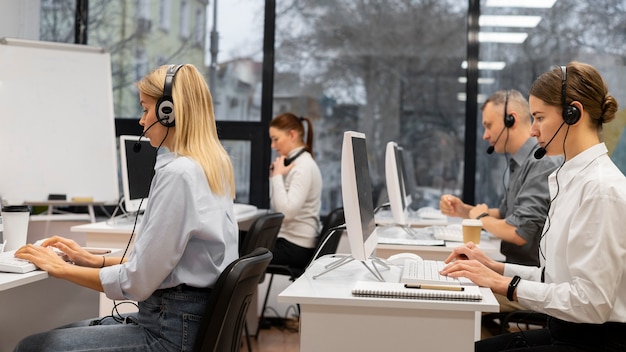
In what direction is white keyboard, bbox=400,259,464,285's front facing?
to the viewer's right

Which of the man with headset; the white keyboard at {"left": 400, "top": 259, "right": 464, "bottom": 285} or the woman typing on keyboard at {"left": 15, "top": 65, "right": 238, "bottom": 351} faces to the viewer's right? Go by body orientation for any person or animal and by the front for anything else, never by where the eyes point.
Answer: the white keyboard

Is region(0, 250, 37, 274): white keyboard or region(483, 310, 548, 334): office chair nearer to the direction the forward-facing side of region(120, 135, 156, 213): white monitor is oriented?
the office chair

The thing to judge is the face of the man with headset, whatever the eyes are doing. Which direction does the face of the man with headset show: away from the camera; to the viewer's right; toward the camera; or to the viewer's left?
to the viewer's left

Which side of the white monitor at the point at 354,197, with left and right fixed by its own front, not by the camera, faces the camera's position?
right

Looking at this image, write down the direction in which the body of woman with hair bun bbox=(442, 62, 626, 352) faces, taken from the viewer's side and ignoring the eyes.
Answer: to the viewer's left

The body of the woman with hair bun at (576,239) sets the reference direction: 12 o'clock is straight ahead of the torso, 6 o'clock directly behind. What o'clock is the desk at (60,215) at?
The desk is roughly at 1 o'clock from the woman with hair bun.

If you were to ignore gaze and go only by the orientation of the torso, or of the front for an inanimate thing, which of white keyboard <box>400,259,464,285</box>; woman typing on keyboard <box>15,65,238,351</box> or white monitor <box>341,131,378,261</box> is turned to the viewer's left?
the woman typing on keyboard

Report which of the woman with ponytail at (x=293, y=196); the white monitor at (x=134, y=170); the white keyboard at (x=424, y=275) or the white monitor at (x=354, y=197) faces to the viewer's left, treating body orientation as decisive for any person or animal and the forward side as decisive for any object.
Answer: the woman with ponytail

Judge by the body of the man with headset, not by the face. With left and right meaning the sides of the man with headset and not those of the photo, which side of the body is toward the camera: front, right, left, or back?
left

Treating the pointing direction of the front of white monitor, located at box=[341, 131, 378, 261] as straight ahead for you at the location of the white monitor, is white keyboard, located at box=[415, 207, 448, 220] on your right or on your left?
on your left

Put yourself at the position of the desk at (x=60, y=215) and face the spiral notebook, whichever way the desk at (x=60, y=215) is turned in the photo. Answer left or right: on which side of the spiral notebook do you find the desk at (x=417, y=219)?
left

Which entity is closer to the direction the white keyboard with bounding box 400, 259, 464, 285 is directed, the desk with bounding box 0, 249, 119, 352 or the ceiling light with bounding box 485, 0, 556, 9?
the ceiling light
